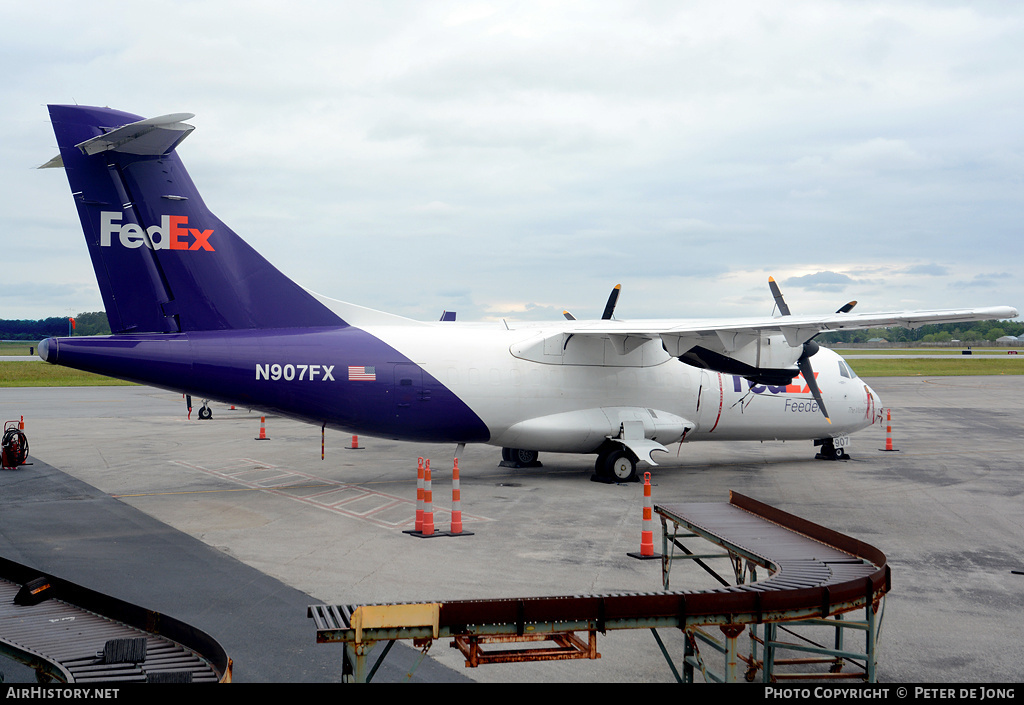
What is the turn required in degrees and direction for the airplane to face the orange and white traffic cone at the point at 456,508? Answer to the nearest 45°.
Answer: approximately 90° to its right

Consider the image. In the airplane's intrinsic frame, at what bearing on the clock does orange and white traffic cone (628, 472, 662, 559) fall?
The orange and white traffic cone is roughly at 3 o'clock from the airplane.

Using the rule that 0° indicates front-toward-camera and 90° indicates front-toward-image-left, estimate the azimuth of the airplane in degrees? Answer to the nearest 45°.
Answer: approximately 225°

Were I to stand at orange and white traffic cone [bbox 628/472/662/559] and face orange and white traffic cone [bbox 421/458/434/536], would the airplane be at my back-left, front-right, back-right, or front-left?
front-right

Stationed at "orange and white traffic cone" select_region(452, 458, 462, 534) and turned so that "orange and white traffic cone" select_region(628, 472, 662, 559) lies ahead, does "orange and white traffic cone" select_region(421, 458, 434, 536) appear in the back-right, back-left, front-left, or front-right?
back-right

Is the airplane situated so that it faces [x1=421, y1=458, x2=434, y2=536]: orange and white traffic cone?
no
